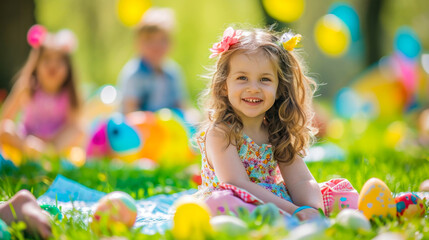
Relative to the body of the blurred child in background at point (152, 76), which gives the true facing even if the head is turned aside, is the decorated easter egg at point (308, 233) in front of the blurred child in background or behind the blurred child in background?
in front

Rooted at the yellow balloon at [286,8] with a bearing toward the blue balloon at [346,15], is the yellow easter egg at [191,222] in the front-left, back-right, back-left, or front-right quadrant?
back-right

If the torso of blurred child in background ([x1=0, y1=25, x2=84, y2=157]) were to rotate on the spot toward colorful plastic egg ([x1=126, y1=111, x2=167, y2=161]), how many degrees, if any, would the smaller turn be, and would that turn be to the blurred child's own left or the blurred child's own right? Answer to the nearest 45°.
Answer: approximately 45° to the blurred child's own left

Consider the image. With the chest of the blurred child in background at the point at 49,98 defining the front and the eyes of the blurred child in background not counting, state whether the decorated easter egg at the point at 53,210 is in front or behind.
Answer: in front

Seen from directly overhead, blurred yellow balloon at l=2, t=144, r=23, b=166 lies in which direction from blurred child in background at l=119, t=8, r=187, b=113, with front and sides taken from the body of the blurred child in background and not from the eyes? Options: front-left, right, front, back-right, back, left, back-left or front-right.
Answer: front-right

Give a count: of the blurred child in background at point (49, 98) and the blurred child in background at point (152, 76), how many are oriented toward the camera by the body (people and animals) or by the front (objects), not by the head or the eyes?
2

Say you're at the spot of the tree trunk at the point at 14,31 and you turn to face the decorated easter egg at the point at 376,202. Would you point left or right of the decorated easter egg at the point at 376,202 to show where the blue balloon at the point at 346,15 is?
left

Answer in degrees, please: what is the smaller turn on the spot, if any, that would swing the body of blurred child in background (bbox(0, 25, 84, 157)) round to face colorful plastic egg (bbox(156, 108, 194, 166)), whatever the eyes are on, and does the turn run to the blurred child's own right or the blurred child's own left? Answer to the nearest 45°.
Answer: approximately 45° to the blurred child's own left

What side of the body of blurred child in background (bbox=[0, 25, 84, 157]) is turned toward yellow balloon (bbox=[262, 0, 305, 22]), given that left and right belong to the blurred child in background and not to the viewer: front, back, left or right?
left

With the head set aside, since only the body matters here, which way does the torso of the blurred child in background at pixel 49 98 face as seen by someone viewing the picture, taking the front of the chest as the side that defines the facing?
toward the camera

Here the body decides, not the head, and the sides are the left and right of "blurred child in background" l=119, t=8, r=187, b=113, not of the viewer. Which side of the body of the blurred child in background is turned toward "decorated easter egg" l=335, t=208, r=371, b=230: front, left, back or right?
front
